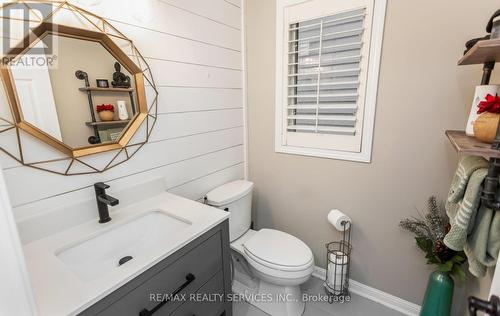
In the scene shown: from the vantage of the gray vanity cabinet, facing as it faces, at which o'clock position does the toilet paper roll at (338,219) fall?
The toilet paper roll is roughly at 10 o'clock from the gray vanity cabinet.

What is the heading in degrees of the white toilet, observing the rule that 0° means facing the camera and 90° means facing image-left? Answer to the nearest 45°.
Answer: approximately 315°

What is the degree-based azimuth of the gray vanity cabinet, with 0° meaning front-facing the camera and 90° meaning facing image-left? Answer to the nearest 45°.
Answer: approximately 315°
